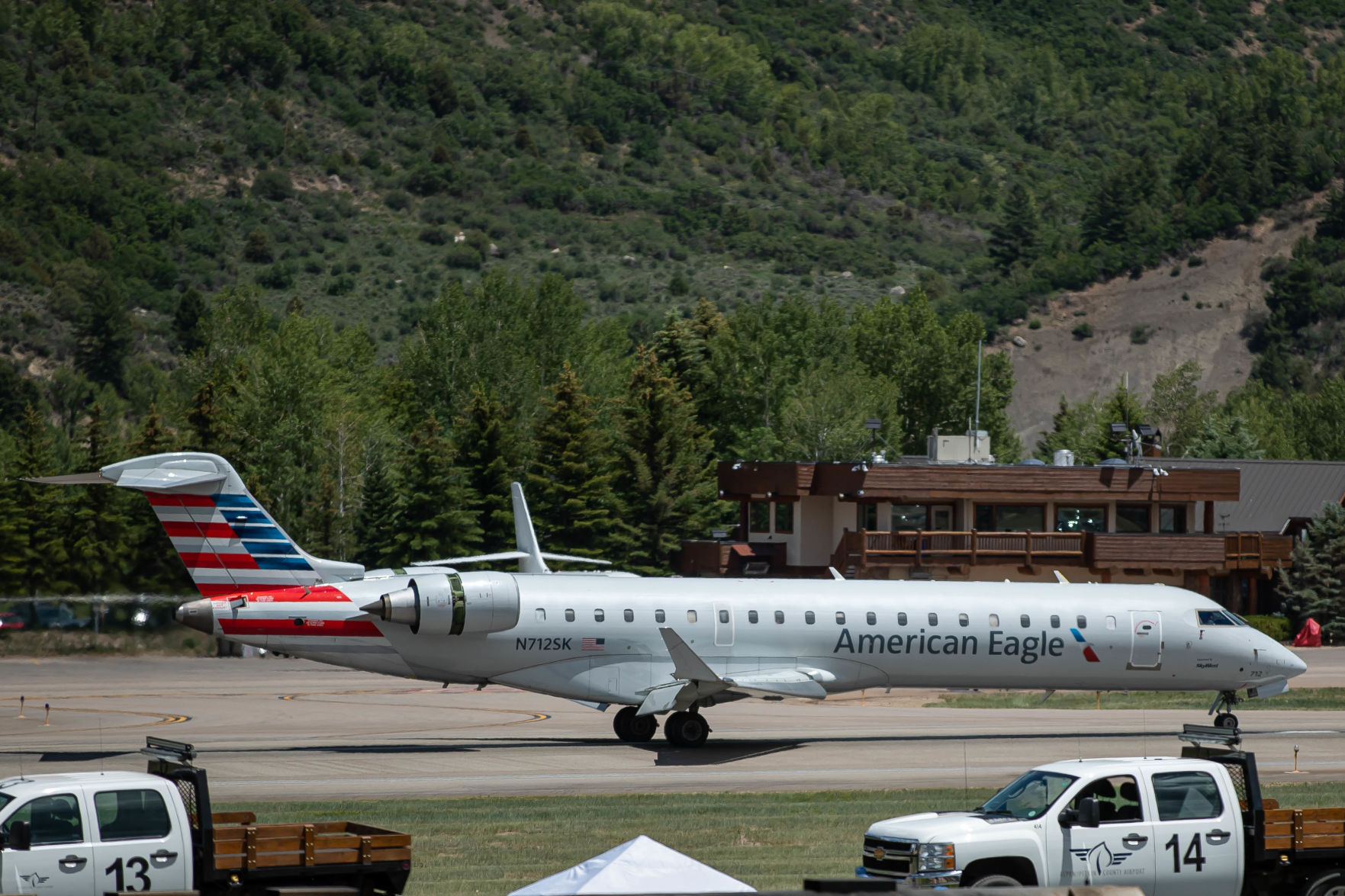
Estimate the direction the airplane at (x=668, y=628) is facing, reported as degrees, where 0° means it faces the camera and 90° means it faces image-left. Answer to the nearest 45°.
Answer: approximately 270°

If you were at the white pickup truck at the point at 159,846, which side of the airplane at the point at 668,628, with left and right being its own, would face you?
right

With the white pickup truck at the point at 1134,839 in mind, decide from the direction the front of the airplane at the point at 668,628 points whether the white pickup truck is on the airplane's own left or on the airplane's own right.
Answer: on the airplane's own right

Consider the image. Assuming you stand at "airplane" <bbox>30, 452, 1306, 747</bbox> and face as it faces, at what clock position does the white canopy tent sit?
The white canopy tent is roughly at 3 o'clock from the airplane.
